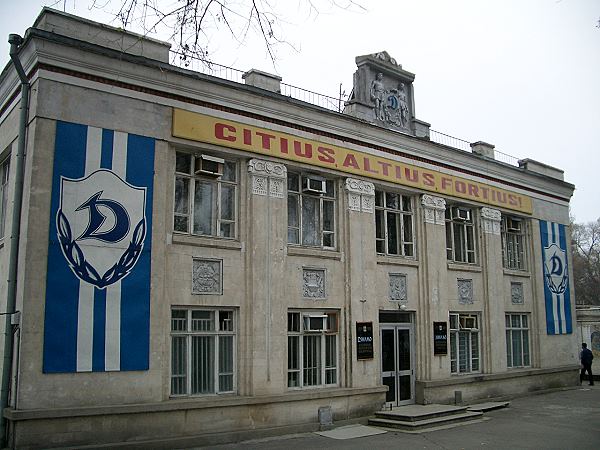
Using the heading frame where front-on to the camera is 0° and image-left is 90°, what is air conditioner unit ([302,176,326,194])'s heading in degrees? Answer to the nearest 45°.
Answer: approximately 315°

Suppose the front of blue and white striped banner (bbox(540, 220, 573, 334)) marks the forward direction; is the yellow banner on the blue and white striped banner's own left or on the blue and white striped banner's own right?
on the blue and white striped banner's own right

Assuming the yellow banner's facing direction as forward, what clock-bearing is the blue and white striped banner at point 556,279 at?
The blue and white striped banner is roughly at 9 o'clock from the yellow banner.

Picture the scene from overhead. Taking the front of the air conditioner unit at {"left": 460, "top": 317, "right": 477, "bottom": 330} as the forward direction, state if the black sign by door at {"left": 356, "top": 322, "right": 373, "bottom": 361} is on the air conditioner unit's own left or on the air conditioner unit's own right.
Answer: on the air conditioner unit's own right

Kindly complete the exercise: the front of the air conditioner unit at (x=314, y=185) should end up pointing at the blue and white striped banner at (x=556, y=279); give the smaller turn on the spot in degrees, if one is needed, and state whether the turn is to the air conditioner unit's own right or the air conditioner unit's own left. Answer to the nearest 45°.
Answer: approximately 90° to the air conditioner unit's own left

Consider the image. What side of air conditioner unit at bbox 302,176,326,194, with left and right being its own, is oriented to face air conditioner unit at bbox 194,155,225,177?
right

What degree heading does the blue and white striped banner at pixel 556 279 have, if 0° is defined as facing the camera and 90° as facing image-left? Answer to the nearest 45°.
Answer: approximately 315°

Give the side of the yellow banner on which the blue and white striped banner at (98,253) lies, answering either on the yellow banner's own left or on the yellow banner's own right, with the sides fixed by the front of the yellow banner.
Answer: on the yellow banner's own right

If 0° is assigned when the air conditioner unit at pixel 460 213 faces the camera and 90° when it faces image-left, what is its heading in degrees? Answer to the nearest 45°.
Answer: approximately 315°
